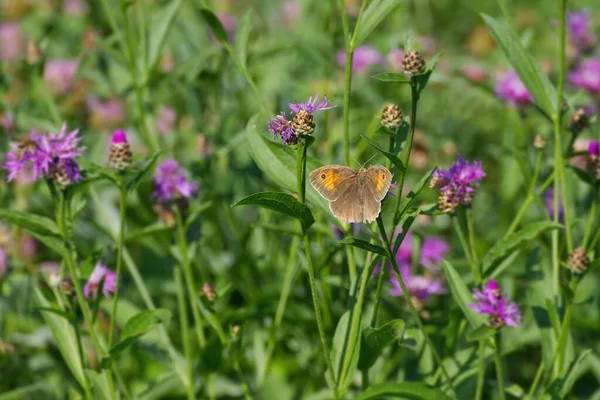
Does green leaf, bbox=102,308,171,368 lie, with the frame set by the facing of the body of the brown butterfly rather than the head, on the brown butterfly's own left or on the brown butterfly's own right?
on the brown butterfly's own left

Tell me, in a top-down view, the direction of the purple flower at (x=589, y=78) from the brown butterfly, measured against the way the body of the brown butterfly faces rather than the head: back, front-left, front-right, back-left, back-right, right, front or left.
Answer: front-right

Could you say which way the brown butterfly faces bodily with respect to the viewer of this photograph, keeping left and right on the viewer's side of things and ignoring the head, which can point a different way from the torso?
facing away from the viewer

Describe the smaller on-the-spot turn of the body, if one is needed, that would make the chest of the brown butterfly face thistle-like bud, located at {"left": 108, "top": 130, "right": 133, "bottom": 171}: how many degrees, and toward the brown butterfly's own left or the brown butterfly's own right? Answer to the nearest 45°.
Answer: approximately 90° to the brown butterfly's own left

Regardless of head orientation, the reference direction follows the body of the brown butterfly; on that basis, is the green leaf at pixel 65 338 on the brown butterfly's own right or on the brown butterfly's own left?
on the brown butterfly's own left

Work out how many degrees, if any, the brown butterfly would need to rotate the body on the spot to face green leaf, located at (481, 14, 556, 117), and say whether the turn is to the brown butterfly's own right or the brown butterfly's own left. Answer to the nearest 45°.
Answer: approximately 45° to the brown butterfly's own right
